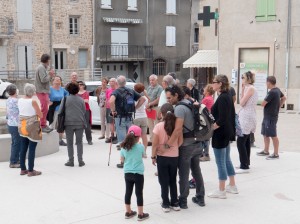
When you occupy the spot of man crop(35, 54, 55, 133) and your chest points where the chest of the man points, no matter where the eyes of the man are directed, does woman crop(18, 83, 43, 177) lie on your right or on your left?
on your right

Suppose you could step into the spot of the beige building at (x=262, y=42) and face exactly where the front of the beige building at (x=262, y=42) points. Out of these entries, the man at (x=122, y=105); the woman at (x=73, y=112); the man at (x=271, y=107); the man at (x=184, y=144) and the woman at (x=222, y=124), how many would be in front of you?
5

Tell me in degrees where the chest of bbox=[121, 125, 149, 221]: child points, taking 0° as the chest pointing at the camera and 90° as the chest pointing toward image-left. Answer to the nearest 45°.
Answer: approximately 225°

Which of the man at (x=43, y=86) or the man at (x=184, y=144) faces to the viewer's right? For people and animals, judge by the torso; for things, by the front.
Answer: the man at (x=43, y=86)

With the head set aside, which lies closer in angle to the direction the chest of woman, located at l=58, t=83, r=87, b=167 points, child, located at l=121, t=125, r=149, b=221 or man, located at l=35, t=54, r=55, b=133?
the man

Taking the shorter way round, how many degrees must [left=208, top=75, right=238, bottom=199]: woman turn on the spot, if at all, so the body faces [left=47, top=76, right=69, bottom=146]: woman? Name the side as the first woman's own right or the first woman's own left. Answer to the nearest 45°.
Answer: approximately 45° to the first woman's own right

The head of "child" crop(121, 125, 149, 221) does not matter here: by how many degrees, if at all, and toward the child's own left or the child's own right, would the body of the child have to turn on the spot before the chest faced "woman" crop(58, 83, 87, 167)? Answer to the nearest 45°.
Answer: approximately 45° to the child's own left

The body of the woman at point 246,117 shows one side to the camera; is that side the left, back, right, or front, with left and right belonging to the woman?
left

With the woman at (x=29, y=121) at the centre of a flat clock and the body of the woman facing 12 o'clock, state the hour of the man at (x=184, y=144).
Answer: The man is roughly at 3 o'clock from the woman.

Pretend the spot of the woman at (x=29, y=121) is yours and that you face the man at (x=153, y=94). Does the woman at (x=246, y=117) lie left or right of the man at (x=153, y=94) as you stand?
right

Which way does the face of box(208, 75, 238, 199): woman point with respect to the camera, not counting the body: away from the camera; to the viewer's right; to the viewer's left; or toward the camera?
to the viewer's left

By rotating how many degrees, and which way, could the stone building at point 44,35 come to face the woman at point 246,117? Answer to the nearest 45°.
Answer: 0° — it already faces them
